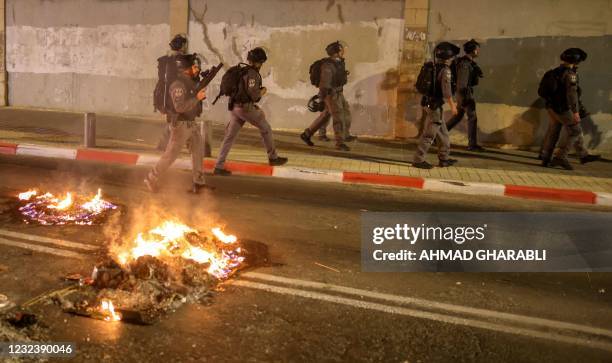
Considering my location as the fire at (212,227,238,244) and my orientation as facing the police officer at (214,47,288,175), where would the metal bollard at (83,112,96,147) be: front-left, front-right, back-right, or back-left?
front-left

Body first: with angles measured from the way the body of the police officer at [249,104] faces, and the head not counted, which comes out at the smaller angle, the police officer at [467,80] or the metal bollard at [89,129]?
the police officer

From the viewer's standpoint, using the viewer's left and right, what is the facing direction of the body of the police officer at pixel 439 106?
facing to the right of the viewer

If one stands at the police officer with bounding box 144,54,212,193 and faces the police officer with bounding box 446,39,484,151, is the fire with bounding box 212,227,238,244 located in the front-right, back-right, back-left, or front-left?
back-right

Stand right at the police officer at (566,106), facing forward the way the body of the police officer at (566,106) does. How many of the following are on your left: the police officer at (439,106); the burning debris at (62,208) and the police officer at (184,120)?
0

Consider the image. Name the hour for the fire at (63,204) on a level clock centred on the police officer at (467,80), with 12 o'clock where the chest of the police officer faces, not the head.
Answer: The fire is roughly at 4 o'clock from the police officer.

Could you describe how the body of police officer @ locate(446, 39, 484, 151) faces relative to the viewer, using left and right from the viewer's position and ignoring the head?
facing to the right of the viewer

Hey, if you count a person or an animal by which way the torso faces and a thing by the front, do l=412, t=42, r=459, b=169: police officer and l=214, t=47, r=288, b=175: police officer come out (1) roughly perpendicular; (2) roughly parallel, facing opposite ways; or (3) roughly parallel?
roughly parallel

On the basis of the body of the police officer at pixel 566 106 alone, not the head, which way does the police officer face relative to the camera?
to the viewer's right

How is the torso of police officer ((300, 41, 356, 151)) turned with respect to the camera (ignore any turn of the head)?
to the viewer's right

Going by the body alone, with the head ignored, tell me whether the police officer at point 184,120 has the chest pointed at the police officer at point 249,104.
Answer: no

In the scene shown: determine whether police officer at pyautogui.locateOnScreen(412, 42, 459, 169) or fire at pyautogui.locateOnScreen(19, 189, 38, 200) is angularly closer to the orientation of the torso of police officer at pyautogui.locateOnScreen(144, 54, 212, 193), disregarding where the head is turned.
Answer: the police officer

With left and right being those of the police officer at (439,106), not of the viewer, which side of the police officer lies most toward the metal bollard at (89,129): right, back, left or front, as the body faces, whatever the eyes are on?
back
